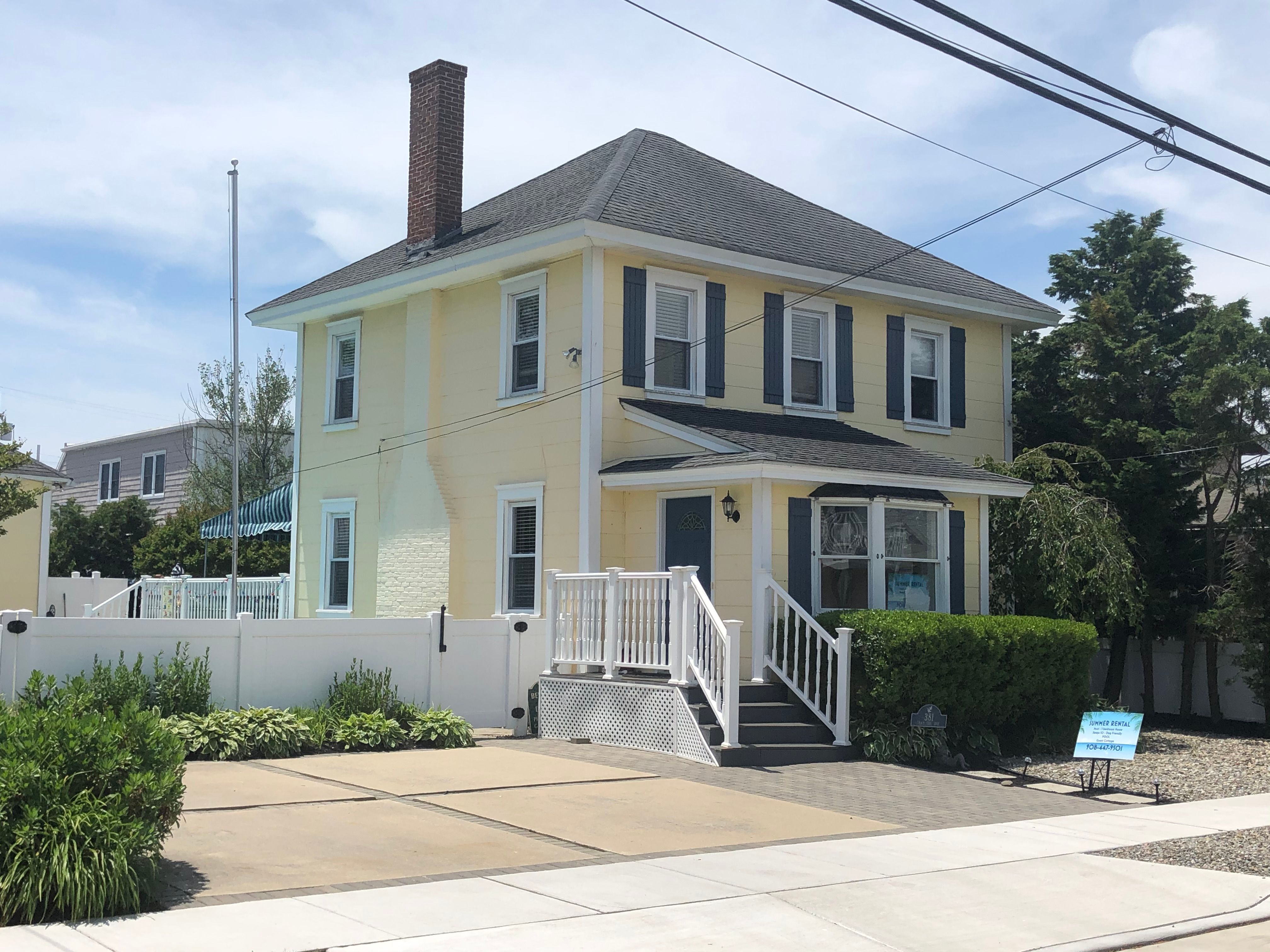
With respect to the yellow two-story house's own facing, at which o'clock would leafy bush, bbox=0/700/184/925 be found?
The leafy bush is roughly at 2 o'clock from the yellow two-story house.

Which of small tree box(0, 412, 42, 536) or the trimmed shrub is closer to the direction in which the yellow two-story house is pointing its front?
the trimmed shrub

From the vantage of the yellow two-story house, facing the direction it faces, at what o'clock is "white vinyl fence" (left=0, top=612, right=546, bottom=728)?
The white vinyl fence is roughly at 3 o'clock from the yellow two-story house.

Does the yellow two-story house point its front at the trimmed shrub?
yes

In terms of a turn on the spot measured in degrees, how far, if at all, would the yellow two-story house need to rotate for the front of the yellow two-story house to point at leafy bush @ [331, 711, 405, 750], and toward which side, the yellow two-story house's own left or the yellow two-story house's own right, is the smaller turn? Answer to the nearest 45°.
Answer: approximately 90° to the yellow two-story house's own right

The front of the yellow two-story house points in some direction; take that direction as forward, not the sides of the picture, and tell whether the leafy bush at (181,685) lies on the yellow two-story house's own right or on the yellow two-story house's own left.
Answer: on the yellow two-story house's own right

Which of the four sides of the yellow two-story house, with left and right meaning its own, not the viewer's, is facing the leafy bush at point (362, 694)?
right

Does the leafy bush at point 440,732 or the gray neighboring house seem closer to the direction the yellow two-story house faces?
the leafy bush

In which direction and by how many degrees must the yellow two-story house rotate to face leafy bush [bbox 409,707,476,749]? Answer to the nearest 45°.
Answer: approximately 90° to its right

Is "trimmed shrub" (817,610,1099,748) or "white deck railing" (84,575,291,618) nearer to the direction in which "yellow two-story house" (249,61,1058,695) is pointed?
the trimmed shrub

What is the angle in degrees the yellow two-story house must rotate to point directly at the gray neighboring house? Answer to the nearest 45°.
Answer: approximately 180°

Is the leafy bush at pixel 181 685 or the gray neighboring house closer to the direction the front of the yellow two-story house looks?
the leafy bush

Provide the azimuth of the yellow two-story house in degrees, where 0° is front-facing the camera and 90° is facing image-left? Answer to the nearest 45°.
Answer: approximately 315°
